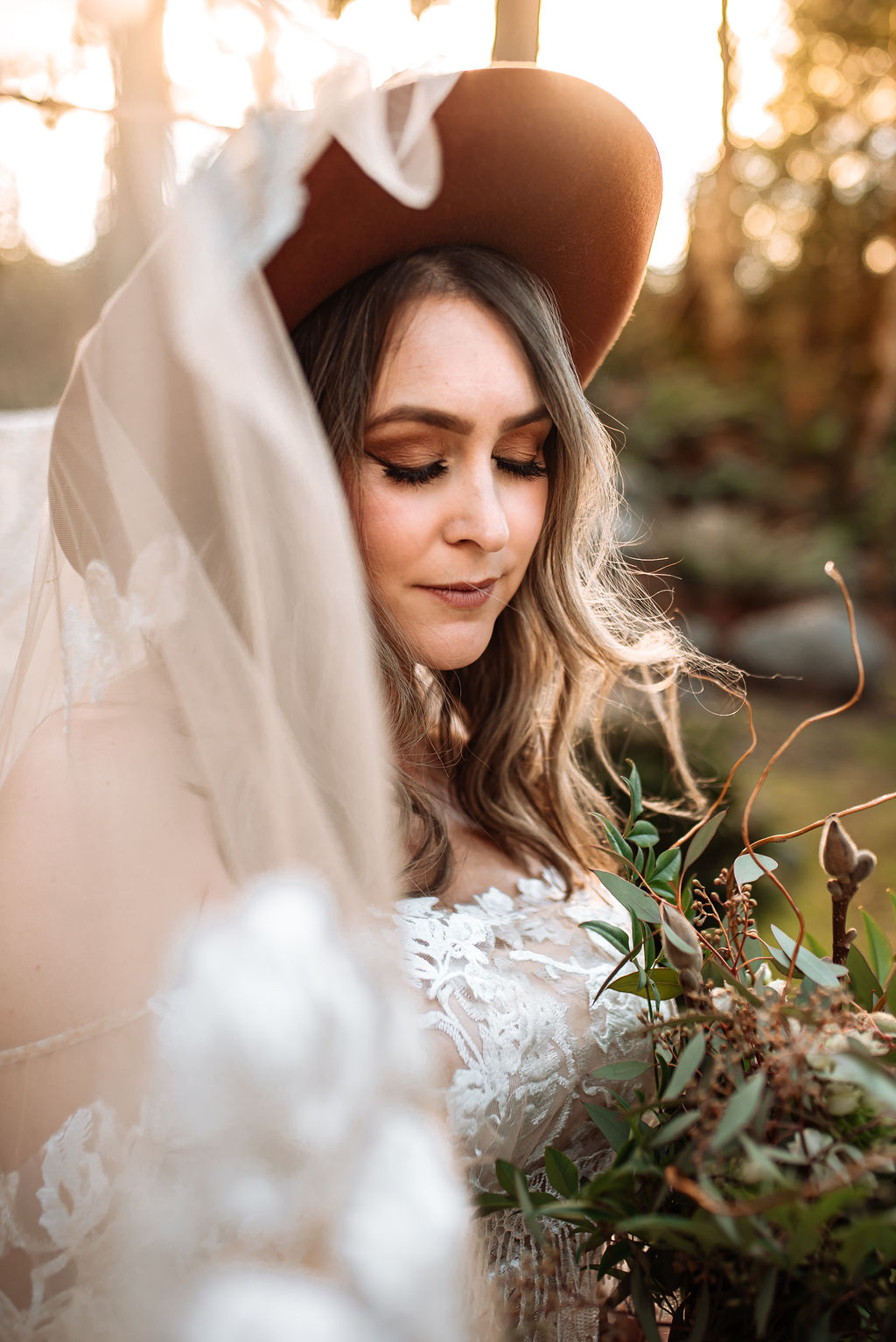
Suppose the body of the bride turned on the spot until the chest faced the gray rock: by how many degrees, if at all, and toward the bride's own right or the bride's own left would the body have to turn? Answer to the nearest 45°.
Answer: approximately 90° to the bride's own left

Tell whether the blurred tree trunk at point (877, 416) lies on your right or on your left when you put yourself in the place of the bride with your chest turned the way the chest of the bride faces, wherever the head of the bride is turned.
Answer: on your left

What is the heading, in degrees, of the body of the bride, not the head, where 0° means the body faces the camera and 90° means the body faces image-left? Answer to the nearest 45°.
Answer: approximately 315°

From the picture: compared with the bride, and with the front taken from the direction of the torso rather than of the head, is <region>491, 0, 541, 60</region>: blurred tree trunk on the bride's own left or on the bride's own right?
on the bride's own left
